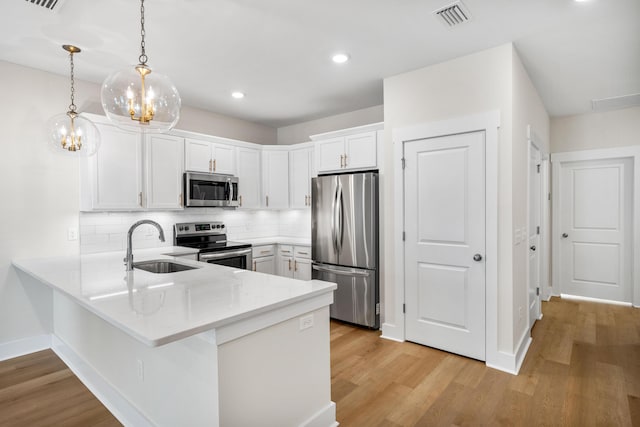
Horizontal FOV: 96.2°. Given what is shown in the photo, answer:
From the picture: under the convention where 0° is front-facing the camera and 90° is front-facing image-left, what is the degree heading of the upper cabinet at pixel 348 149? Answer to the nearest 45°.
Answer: approximately 45°

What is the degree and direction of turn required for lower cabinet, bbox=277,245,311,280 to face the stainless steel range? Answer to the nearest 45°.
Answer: approximately 45° to its right

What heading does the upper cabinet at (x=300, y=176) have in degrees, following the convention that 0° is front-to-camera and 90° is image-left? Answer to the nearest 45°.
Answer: approximately 45°

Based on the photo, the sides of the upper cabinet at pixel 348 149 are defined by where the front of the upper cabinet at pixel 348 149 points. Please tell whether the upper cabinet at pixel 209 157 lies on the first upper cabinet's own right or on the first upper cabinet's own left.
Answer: on the first upper cabinet's own right

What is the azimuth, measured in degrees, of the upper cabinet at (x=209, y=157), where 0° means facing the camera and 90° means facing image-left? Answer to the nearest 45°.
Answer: approximately 315°

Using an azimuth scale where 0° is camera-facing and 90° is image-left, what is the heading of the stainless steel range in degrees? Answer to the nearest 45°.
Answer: approximately 315°

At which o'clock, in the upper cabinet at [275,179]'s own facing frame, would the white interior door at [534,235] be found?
The white interior door is roughly at 10 o'clock from the upper cabinet.

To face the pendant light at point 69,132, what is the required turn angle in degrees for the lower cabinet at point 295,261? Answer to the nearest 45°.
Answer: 0° — it already faces it
